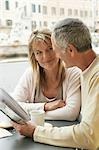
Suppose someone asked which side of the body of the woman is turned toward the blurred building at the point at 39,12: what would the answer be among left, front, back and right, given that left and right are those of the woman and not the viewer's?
back

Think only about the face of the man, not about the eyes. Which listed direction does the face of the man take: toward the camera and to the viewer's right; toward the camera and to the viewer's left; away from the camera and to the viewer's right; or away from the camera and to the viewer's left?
away from the camera and to the viewer's left

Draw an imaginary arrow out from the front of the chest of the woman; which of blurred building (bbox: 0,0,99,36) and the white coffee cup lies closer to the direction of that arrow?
the white coffee cup

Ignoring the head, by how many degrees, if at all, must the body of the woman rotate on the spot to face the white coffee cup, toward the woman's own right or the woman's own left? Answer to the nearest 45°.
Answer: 0° — they already face it

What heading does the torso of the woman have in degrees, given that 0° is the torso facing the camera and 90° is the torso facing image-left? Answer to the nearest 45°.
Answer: approximately 0°

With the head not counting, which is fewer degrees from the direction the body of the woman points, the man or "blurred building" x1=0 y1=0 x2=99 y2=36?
the man
